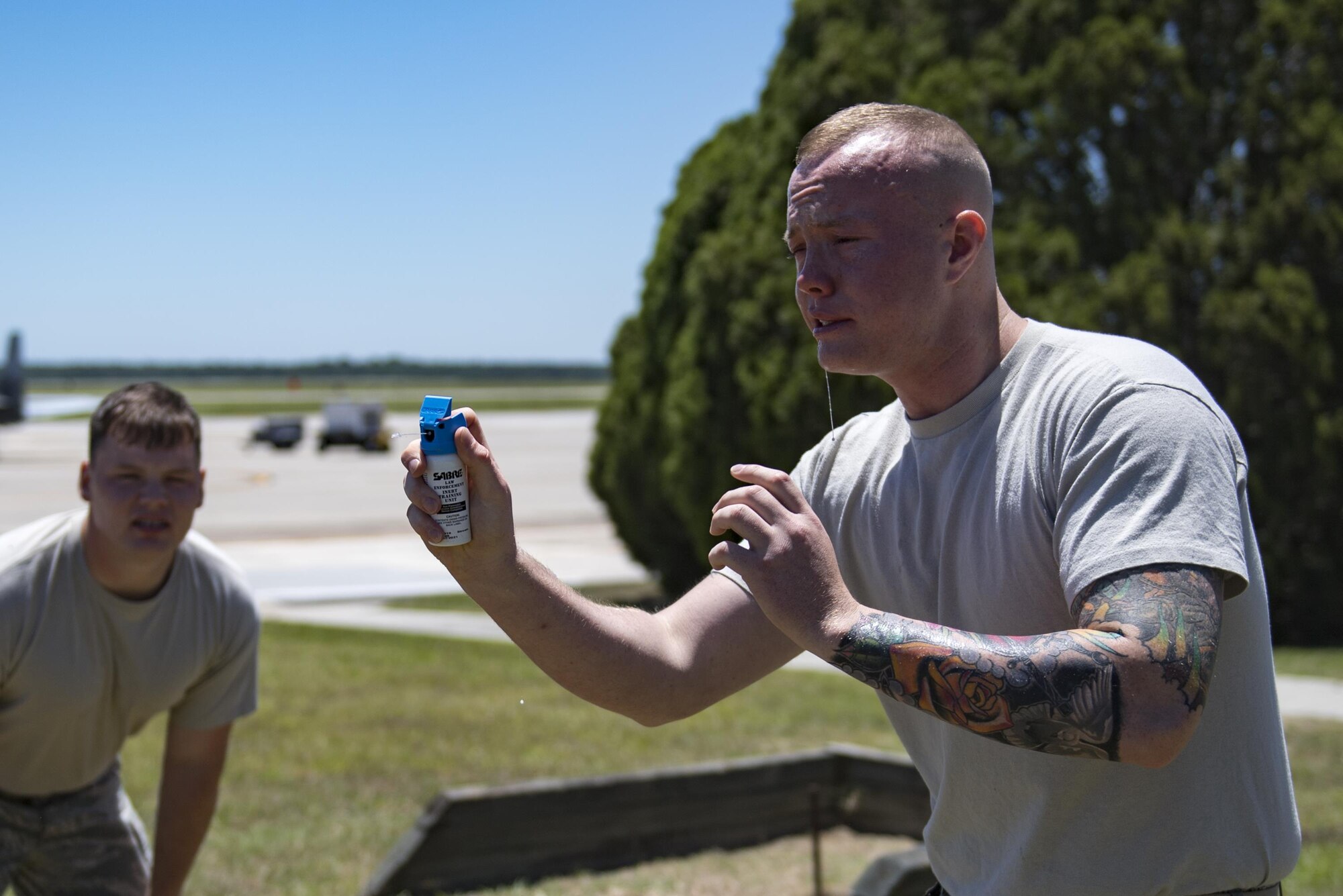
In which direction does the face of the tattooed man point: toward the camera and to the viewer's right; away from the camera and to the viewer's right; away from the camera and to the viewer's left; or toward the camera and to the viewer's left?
toward the camera and to the viewer's left

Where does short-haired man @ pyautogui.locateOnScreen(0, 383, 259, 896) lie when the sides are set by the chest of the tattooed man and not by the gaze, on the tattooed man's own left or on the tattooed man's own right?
on the tattooed man's own right

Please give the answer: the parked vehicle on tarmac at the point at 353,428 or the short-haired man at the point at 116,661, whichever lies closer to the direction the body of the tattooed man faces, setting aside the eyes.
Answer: the short-haired man

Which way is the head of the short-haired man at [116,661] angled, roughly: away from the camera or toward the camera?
toward the camera

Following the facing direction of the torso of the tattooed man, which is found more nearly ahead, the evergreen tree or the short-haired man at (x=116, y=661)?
the short-haired man

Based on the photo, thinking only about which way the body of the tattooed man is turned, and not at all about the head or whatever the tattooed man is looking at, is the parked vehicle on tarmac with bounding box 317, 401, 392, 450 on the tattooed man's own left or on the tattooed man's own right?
on the tattooed man's own right

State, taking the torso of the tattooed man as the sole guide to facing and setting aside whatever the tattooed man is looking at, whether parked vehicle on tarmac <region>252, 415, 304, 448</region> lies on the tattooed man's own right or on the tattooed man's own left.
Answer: on the tattooed man's own right

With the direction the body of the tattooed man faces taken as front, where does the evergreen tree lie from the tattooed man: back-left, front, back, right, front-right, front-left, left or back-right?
back-right

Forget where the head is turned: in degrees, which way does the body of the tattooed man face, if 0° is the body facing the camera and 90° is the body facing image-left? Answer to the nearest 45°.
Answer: approximately 45°
